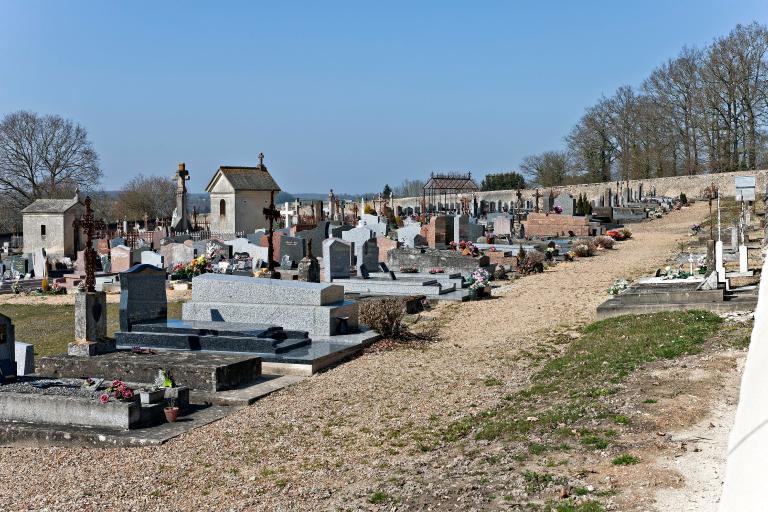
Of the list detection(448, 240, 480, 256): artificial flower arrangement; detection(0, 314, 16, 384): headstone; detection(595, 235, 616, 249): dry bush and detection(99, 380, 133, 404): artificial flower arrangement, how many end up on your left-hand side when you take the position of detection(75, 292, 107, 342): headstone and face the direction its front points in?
2

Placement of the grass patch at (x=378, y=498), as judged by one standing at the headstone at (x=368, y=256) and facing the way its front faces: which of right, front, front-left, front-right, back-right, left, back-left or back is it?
front-right

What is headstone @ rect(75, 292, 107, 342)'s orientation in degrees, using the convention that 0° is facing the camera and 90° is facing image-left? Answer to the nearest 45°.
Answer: approximately 315°

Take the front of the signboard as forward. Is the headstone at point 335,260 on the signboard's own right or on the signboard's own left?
on the signboard's own right

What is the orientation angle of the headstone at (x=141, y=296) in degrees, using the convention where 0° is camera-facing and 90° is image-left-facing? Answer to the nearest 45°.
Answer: approximately 315°

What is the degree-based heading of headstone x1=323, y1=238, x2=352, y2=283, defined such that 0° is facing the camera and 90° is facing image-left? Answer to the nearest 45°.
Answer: approximately 315°
